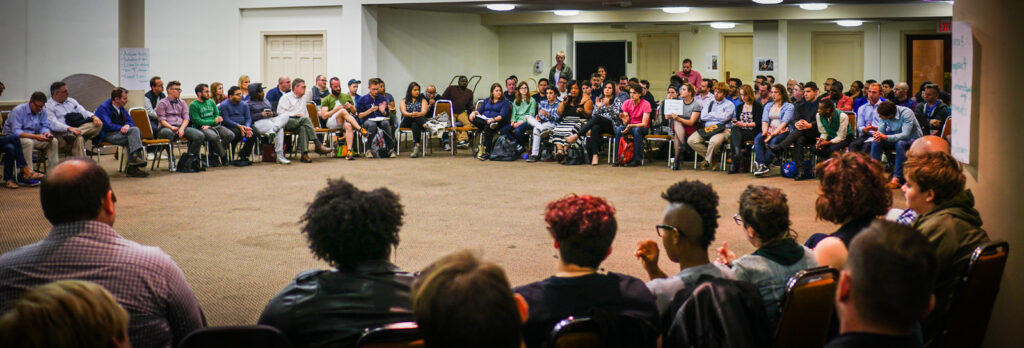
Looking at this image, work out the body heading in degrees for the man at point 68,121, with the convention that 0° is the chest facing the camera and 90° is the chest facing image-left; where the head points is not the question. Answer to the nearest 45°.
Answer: approximately 315°

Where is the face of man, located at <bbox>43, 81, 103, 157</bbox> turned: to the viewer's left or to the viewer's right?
to the viewer's right

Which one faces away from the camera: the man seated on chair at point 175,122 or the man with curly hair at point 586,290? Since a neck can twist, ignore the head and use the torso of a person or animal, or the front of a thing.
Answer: the man with curly hair

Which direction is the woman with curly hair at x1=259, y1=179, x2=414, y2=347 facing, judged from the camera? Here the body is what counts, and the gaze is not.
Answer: away from the camera

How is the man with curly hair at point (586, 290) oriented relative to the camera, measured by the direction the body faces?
away from the camera

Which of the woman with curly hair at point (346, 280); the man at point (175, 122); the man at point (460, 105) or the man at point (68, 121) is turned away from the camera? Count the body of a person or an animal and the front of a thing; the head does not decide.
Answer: the woman with curly hair

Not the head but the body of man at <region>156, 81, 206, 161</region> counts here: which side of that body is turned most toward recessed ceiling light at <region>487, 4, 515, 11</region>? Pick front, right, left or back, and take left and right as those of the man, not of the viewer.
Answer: left
